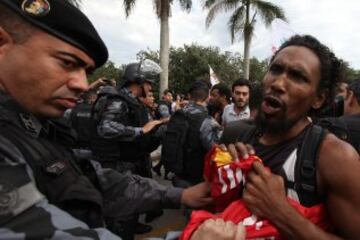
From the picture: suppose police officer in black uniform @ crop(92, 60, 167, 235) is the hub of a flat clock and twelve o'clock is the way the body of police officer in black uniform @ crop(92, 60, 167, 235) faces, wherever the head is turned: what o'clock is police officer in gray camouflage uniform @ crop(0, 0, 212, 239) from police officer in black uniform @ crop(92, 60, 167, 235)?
police officer in gray camouflage uniform @ crop(0, 0, 212, 239) is roughly at 3 o'clock from police officer in black uniform @ crop(92, 60, 167, 235).

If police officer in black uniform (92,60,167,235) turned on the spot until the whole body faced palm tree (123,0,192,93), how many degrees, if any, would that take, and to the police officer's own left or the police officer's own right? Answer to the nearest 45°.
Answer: approximately 90° to the police officer's own left

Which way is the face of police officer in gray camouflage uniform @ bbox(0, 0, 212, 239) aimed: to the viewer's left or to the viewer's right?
to the viewer's right

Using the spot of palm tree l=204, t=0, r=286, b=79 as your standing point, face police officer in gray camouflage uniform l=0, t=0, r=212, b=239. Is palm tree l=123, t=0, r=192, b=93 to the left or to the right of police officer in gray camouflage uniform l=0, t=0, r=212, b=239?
right

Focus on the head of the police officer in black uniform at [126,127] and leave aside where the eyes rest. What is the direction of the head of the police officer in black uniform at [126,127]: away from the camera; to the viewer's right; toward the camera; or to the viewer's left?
to the viewer's right

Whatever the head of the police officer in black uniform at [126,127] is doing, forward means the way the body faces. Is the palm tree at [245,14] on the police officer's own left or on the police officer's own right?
on the police officer's own left

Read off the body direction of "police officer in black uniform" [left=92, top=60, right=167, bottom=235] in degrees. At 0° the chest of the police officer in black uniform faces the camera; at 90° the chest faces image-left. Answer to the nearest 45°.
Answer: approximately 270°
